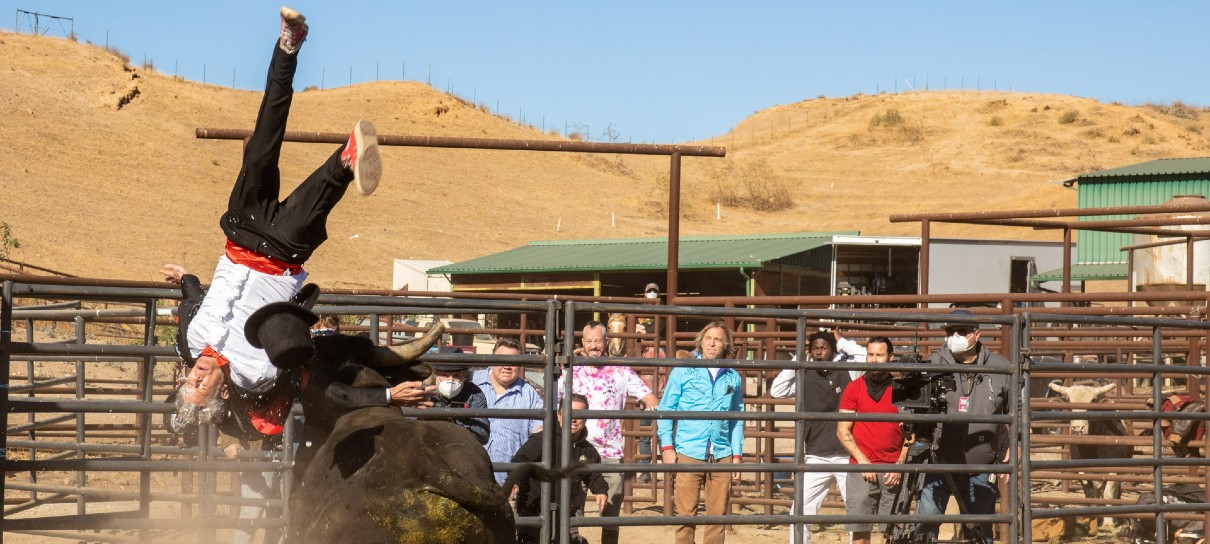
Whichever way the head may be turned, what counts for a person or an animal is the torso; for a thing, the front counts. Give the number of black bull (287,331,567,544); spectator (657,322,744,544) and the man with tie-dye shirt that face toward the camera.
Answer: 2

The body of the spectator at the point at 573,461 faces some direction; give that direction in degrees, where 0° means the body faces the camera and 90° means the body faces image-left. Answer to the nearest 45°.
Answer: approximately 0°

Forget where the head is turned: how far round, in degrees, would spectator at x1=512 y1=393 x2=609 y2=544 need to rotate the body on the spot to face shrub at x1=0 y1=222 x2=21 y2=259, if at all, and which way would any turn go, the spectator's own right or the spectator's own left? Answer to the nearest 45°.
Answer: approximately 135° to the spectator's own right

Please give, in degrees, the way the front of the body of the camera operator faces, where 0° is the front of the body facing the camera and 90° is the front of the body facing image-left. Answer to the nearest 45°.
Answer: approximately 45°
